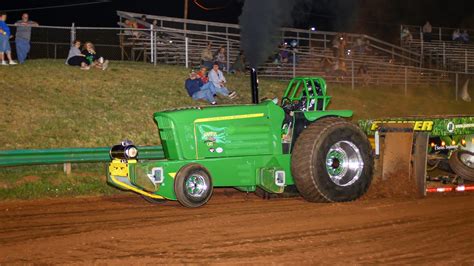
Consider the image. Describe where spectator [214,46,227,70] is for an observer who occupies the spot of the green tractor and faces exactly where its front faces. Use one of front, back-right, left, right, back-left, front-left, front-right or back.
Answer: back-right

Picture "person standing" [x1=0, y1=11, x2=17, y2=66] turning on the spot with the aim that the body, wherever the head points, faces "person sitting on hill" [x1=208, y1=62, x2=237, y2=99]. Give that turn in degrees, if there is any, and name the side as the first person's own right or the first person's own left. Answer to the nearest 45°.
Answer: approximately 45° to the first person's own left

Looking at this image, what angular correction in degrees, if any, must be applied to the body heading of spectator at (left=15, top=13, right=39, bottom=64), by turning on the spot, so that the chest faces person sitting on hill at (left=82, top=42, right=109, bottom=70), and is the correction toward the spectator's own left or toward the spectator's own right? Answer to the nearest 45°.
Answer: approximately 90° to the spectator's own left

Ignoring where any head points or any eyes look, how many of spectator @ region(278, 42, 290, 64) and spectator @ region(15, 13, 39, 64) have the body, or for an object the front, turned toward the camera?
2

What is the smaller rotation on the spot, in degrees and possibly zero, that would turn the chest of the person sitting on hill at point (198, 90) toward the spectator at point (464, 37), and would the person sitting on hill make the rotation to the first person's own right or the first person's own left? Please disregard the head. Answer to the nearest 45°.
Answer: approximately 90° to the first person's own left

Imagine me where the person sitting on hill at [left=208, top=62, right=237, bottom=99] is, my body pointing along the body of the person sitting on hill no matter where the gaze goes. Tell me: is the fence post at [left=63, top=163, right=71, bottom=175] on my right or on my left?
on my right

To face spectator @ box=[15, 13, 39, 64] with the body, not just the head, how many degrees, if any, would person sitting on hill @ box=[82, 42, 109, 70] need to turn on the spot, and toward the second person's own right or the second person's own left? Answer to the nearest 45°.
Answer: approximately 135° to the second person's own right

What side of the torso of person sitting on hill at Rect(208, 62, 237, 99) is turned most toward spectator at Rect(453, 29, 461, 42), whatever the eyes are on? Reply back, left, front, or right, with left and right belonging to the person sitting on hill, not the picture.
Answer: left

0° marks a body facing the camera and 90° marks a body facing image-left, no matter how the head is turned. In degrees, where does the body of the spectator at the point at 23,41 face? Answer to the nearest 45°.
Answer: approximately 0°

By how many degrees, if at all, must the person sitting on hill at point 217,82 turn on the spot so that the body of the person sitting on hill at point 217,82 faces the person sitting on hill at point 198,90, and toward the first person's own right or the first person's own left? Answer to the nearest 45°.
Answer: approximately 90° to the first person's own right

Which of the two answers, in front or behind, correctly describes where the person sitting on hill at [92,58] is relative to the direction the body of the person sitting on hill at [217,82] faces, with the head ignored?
behind

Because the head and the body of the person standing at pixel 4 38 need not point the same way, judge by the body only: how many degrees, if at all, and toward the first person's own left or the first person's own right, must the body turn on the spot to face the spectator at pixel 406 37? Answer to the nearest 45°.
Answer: approximately 90° to the first person's own left
